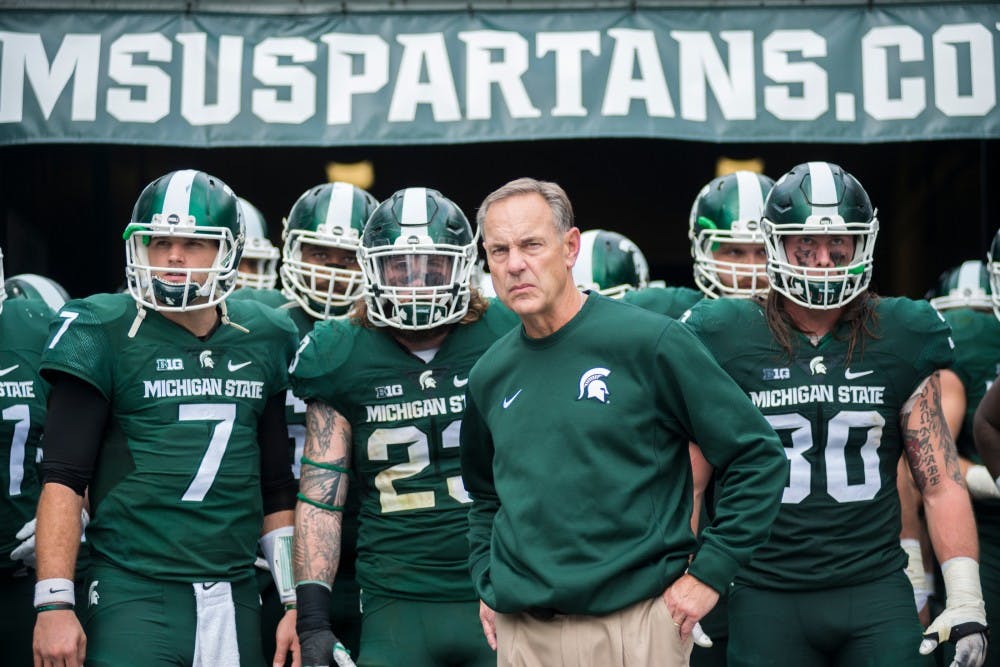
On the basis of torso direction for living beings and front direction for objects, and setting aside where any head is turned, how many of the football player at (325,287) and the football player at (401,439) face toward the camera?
2

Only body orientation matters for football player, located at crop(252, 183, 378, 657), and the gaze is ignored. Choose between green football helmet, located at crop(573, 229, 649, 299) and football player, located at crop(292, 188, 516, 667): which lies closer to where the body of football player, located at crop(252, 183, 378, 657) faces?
the football player

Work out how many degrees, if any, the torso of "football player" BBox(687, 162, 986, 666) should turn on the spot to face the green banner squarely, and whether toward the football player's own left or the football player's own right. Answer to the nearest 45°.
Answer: approximately 135° to the football player's own right

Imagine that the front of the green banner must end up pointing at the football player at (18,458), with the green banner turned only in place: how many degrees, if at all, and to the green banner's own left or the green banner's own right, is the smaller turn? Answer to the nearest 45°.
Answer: approximately 45° to the green banner's own right

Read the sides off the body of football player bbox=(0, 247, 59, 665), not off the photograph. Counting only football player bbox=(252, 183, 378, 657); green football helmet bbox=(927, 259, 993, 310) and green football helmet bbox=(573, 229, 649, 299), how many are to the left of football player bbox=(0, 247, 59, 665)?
3

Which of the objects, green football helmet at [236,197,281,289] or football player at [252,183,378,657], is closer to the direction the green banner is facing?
the football player
